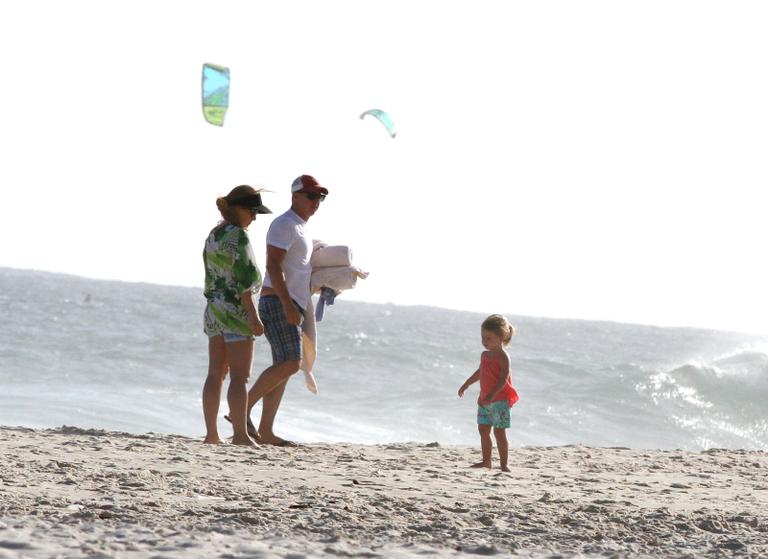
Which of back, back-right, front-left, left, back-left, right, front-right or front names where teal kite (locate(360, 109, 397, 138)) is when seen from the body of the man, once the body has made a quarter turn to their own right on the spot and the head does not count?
back

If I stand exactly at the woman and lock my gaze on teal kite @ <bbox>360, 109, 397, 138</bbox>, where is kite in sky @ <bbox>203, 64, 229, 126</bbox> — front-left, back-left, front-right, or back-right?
front-left

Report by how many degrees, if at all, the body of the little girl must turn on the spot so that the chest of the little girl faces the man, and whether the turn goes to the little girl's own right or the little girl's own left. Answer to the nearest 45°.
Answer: approximately 45° to the little girl's own right

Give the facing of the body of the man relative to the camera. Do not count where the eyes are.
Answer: to the viewer's right

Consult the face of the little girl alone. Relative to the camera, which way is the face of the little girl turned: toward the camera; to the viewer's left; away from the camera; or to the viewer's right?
to the viewer's left

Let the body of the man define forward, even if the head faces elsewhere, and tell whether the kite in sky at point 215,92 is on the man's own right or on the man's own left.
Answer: on the man's own left

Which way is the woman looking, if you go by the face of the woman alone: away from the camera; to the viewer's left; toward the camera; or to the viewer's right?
to the viewer's right

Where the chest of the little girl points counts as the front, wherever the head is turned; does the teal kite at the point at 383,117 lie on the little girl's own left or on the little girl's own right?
on the little girl's own right

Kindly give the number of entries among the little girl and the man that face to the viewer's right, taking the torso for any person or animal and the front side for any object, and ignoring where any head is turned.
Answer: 1

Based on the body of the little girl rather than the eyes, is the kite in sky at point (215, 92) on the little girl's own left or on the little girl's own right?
on the little girl's own right

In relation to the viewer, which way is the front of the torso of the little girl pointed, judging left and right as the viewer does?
facing the viewer and to the left of the viewer

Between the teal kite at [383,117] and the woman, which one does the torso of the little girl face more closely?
the woman

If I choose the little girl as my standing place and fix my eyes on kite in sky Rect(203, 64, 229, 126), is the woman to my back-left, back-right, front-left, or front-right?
front-left
